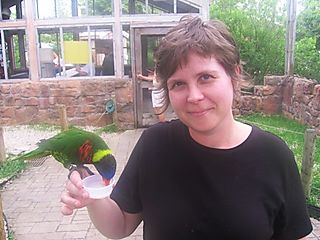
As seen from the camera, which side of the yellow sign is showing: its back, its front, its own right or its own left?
front

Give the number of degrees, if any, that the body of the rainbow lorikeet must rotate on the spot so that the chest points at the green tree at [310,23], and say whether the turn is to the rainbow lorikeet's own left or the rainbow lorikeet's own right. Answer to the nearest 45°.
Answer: approximately 45° to the rainbow lorikeet's own left

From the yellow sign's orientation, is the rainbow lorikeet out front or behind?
out front

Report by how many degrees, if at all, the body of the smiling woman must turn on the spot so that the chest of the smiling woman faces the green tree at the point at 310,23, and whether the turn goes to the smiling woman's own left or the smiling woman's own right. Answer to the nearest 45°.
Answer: approximately 180°

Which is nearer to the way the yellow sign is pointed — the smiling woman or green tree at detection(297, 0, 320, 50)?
the smiling woman

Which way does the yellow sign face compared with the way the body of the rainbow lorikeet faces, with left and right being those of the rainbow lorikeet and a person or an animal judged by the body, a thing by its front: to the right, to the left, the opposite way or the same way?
to the right

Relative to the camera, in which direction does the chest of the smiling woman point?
toward the camera

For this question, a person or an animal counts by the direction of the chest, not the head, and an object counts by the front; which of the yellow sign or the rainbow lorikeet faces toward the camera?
the yellow sign

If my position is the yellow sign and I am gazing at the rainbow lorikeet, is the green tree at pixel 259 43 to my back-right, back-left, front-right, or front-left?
back-left

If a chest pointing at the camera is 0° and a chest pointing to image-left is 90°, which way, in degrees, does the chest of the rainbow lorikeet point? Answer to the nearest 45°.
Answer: approximately 270°

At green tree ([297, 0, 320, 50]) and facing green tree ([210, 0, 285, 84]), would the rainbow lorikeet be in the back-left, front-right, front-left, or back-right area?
front-left

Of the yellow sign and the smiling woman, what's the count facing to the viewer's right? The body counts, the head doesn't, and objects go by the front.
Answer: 0
